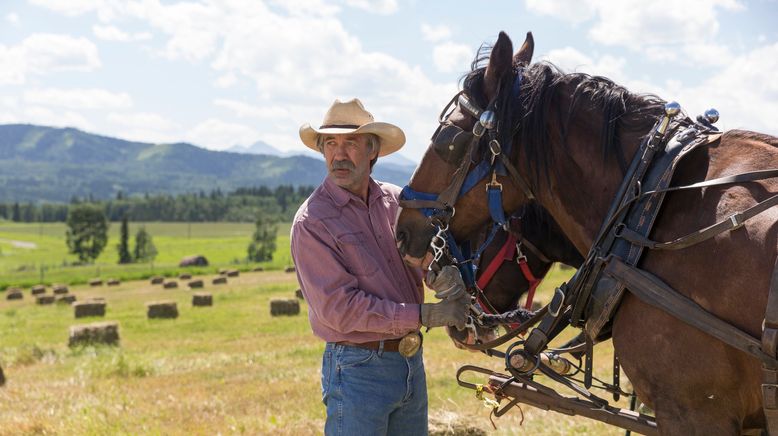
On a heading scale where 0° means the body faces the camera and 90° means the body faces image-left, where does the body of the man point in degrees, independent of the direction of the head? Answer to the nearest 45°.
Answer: approximately 315°

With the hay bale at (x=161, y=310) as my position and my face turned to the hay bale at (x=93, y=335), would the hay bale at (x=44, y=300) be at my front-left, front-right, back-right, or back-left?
back-right

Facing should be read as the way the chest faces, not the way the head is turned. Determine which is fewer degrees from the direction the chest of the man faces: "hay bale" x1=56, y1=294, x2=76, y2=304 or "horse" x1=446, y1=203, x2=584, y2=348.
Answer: the horse

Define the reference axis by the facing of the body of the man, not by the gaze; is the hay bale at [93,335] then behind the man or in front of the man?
behind

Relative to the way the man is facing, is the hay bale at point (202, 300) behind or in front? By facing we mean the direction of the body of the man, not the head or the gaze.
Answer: behind

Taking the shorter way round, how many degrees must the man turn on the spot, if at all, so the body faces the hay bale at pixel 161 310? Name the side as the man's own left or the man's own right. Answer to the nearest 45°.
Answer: approximately 135° to the man's own left

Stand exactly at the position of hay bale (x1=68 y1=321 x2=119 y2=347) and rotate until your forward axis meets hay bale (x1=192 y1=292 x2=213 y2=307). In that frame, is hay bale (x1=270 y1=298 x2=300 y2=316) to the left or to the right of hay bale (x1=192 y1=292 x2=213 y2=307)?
right
